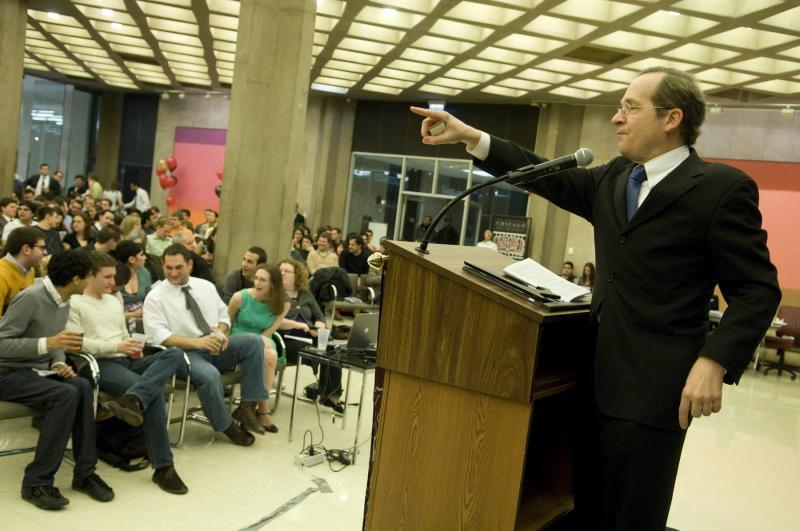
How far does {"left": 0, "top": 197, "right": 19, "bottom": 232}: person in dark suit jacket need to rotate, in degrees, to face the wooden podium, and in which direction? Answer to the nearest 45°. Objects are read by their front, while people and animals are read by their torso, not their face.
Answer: approximately 45° to their right

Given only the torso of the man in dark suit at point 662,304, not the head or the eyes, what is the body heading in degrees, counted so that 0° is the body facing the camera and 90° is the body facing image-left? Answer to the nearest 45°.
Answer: approximately 45°

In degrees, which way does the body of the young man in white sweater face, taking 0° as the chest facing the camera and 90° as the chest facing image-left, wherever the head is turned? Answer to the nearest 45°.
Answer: approximately 315°

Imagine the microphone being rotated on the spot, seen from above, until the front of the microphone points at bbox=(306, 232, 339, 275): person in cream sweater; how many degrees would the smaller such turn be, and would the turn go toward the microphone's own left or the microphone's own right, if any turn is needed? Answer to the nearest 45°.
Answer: approximately 90° to the microphone's own left

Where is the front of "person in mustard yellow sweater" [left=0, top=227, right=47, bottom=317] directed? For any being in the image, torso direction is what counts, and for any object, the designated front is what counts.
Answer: to the viewer's right

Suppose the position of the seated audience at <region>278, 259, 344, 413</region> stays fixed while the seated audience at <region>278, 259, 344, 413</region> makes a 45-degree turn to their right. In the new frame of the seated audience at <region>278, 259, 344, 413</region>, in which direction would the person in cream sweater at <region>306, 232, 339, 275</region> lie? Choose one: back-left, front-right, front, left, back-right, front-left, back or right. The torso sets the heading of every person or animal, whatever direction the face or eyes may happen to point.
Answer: back

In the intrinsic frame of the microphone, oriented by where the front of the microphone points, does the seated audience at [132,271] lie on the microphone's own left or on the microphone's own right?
on the microphone's own left

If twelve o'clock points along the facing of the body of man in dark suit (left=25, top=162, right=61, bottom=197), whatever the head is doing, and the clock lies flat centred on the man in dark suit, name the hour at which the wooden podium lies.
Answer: The wooden podium is roughly at 12 o'clock from the man in dark suit.

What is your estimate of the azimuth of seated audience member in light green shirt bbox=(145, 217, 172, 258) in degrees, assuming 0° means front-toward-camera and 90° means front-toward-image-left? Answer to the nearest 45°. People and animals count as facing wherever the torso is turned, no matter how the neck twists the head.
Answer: approximately 315°

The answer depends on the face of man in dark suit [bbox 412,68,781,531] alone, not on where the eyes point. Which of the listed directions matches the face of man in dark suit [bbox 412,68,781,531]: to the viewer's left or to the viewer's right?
to the viewer's left

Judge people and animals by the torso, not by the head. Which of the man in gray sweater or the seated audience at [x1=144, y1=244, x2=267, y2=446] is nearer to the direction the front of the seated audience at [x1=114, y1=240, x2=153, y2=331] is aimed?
the seated audience

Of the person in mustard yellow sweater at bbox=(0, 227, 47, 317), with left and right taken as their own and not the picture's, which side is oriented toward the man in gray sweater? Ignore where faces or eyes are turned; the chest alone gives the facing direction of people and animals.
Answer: right

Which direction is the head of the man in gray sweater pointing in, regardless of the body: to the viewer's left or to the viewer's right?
to the viewer's right

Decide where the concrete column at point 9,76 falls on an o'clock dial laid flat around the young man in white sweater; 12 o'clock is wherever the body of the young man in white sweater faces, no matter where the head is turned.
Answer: The concrete column is roughly at 7 o'clock from the young man in white sweater.

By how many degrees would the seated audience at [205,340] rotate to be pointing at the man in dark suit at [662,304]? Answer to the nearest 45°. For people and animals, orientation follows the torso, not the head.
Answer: approximately 45° to their right

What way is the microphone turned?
to the viewer's right
